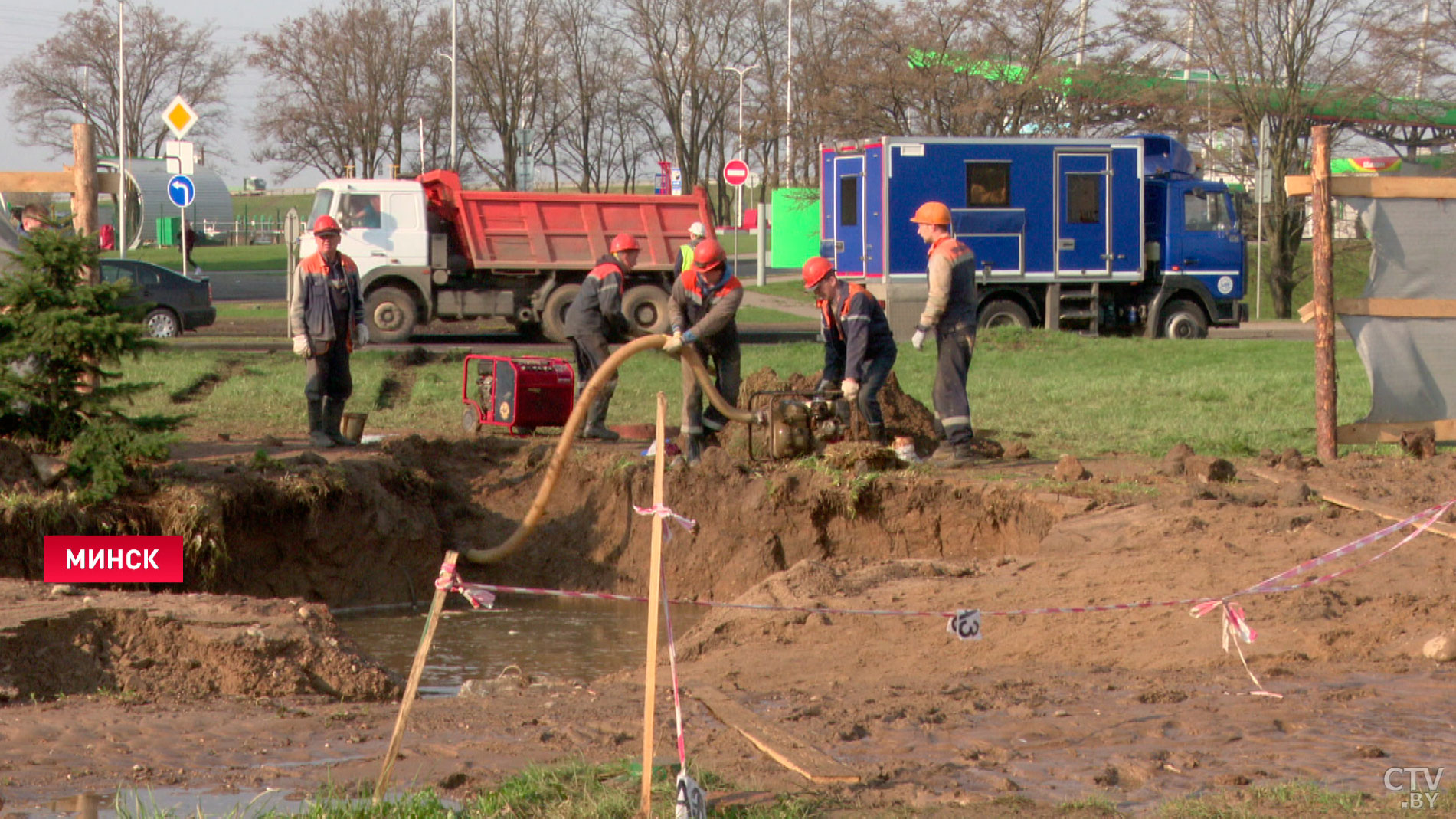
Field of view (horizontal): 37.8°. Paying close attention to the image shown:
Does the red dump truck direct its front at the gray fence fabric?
no

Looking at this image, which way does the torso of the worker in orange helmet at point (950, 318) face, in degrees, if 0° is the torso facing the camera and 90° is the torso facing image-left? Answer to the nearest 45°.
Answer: approximately 90°

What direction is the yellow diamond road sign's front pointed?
toward the camera

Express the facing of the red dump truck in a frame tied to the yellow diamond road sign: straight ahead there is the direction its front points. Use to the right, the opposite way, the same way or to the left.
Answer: to the right

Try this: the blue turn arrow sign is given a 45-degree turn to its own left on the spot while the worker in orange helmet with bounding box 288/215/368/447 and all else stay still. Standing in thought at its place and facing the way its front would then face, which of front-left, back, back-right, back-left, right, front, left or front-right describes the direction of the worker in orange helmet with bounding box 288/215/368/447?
front-right

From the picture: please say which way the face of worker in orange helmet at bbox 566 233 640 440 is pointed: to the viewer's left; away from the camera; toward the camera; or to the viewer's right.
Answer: to the viewer's right

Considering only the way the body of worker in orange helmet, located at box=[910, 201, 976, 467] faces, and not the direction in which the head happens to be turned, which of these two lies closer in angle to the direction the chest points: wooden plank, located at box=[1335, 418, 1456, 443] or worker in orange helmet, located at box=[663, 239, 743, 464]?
the worker in orange helmet

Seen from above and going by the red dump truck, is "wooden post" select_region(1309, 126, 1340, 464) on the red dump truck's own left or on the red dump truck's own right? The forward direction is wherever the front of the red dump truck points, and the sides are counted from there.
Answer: on the red dump truck's own left

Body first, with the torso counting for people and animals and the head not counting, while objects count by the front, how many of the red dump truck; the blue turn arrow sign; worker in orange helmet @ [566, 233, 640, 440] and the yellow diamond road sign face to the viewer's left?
1

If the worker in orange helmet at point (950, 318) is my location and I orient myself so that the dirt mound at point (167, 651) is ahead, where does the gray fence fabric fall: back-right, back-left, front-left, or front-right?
back-left

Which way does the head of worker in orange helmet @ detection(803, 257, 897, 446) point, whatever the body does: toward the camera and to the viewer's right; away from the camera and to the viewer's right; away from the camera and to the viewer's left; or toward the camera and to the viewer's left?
toward the camera and to the viewer's left

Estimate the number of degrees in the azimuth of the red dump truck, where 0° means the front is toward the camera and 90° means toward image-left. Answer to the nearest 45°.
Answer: approximately 90°

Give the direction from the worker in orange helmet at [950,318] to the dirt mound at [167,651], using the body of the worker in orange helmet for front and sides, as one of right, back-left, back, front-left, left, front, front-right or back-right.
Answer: front-left
